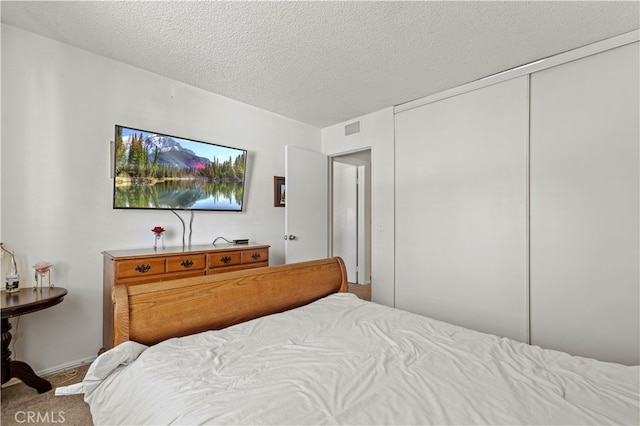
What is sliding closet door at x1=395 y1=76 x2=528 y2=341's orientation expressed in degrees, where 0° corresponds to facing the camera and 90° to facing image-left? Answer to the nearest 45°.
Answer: approximately 45°

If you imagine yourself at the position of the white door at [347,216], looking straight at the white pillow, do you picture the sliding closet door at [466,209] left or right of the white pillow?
left

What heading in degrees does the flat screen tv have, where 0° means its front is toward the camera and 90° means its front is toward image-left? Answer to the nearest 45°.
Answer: approximately 315°

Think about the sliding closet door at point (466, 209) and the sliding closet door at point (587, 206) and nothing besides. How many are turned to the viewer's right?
0

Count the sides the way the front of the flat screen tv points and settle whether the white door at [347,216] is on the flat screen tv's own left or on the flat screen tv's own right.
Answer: on the flat screen tv's own left

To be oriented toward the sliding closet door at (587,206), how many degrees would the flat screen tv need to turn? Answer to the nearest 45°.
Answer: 0° — it already faces it

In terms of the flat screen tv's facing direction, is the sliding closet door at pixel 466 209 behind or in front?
in front

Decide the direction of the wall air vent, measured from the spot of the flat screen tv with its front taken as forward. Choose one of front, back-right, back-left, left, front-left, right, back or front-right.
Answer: front-left

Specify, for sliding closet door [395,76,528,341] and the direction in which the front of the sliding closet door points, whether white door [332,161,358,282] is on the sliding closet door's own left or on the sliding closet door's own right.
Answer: on the sliding closet door's own right

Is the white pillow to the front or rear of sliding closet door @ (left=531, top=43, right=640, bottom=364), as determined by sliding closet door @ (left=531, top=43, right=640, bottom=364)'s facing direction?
to the front

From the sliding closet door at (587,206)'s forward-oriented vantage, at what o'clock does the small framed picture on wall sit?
The small framed picture on wall is roughly at 1 o'clock from the sliding closet door.

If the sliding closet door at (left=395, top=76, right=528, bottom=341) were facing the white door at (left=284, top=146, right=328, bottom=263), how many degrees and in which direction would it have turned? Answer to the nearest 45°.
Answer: approximately 45° to its right

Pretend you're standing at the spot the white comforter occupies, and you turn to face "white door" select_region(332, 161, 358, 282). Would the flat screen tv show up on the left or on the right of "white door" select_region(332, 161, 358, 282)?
left

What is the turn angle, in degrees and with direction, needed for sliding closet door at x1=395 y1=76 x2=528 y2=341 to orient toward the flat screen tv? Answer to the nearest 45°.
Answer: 0° — it already faces it
